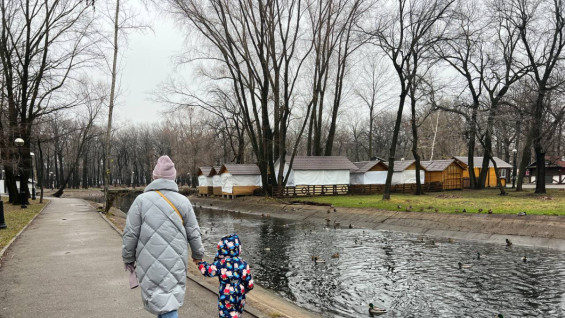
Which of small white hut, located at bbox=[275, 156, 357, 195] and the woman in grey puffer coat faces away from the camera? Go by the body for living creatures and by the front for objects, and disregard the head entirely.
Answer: the woman in grey puffer coat

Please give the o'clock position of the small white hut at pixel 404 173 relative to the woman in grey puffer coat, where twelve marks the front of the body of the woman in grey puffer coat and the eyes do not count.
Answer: The small white hut is roughly at 1 o'clock from the woman in grey puffer coat.

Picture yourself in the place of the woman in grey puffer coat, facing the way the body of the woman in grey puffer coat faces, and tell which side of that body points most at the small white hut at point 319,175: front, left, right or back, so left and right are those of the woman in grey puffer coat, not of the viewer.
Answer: front

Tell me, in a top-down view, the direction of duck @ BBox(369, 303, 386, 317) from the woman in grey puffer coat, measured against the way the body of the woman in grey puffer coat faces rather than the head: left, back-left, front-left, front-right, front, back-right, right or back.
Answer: front-right

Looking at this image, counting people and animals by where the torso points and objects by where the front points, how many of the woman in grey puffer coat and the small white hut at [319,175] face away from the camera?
1

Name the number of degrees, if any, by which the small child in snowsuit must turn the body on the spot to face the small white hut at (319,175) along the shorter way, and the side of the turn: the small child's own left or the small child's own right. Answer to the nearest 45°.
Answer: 0° — they already face it

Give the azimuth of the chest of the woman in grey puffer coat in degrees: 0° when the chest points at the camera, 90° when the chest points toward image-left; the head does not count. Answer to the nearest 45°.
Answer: approximately 180°

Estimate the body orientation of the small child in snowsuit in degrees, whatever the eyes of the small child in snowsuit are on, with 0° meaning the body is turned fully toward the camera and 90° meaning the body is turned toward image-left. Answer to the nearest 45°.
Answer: approximately 180°

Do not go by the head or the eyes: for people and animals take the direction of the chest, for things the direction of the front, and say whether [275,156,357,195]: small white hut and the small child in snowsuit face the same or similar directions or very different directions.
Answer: very different directions

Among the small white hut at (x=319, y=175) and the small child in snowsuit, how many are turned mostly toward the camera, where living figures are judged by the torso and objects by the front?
1

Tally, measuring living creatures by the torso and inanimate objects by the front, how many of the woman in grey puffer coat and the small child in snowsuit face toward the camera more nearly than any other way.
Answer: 0

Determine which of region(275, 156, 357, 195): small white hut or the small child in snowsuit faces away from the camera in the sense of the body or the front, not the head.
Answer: the small child in snowsuit

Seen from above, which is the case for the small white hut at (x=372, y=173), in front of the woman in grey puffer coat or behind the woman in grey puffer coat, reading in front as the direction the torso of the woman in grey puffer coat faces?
in front
